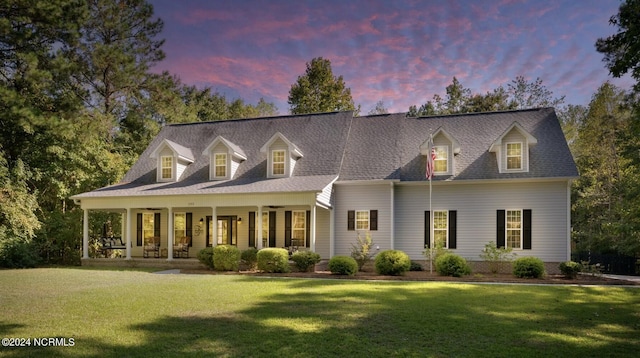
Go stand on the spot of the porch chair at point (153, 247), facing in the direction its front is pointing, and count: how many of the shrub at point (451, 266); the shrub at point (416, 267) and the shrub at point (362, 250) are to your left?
3

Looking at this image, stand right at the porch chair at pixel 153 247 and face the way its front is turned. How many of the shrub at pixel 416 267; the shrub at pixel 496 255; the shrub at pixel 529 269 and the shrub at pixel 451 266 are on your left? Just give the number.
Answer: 4

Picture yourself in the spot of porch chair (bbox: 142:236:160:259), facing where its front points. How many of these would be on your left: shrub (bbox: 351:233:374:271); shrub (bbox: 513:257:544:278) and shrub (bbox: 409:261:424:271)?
3

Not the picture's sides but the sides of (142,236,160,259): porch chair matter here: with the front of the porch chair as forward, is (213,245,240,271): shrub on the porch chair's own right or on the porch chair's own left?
on the porch chair's own left

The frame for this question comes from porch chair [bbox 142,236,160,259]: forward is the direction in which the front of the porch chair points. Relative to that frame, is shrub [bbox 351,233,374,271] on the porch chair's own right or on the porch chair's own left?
on the porch chair's own left

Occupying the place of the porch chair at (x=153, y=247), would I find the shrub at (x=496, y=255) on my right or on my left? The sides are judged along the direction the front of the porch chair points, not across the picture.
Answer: on my left

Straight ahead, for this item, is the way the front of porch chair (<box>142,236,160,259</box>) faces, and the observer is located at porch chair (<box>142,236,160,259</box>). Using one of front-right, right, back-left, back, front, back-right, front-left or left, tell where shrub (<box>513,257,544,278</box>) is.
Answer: left

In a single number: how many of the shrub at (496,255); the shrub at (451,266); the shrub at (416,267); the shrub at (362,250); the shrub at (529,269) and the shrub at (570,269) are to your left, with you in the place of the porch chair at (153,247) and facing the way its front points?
6

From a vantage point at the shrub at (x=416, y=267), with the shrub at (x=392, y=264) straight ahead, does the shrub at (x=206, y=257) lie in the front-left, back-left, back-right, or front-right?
front-right

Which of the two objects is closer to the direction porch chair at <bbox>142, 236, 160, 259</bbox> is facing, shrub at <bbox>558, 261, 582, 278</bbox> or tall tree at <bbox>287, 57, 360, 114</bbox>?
the shrub

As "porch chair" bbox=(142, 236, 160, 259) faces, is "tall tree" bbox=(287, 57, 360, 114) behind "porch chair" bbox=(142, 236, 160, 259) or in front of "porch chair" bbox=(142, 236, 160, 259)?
behind

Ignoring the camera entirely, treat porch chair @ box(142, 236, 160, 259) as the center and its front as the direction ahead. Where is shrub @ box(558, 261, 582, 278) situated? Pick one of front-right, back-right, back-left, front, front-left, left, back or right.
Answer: left

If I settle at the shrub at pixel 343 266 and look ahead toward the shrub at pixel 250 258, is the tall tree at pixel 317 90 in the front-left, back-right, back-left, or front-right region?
front-right

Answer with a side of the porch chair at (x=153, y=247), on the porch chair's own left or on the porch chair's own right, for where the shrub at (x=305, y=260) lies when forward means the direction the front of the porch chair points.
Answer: on the porch chair's own left

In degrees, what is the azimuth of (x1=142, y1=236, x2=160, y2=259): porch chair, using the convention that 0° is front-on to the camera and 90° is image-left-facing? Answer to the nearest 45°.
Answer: approximately 45°
